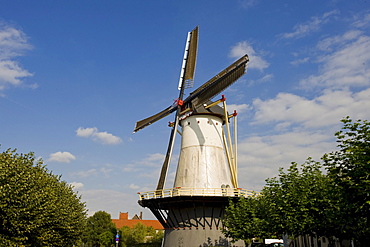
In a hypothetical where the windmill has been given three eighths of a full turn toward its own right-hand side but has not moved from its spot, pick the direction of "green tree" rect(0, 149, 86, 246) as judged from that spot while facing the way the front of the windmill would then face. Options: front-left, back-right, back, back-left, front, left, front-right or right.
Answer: back-left

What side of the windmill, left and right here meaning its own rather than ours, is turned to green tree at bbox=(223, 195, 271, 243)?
left

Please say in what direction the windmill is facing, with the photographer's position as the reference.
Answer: facing the viewer and to the left of the viewer

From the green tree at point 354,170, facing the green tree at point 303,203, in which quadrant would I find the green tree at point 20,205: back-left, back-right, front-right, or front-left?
front-left

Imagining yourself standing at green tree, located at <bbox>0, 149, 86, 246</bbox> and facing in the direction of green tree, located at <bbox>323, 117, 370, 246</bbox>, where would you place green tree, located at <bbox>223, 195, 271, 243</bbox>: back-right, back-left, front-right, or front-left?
front-left

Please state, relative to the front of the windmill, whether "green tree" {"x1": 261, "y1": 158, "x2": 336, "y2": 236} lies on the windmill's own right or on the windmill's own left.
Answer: on the windmill's own left
